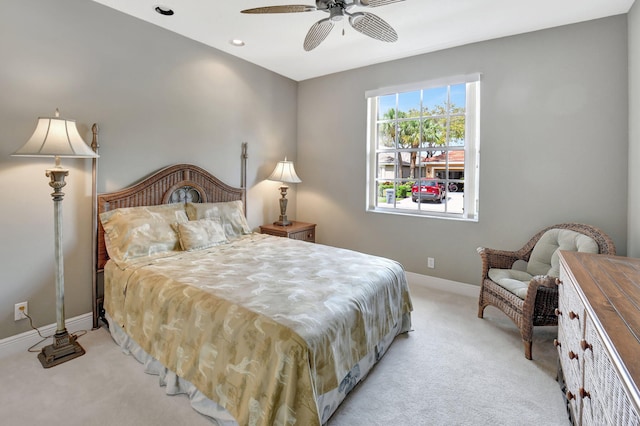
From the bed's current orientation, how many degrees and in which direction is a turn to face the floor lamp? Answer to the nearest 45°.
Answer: approximately 135° to its right

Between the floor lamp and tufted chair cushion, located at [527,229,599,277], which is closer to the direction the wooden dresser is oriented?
the floor lamp

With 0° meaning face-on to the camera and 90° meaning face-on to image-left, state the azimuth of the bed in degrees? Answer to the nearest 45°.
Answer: approximately 315°

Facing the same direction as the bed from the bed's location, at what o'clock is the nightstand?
The nightstand is roughly at 8 o'clock from the bed.

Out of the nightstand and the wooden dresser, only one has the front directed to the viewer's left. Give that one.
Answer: the wooden dresser

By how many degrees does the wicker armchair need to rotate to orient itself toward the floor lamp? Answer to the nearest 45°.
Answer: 0° — it already faces it

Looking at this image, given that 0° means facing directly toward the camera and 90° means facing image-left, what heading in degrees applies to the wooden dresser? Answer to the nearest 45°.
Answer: approximately 90°

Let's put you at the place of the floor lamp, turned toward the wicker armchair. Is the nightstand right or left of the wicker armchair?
left
